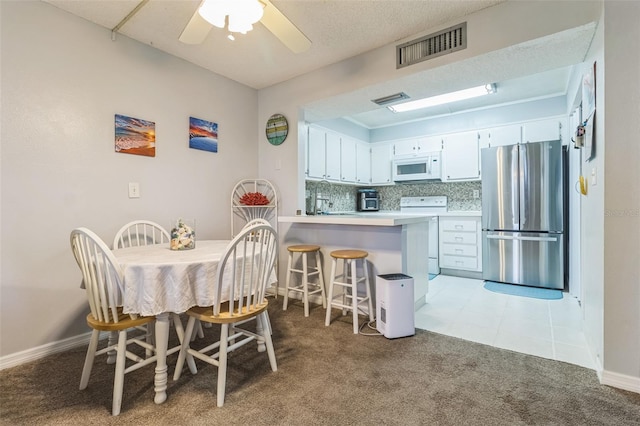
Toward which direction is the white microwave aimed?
toward the camera

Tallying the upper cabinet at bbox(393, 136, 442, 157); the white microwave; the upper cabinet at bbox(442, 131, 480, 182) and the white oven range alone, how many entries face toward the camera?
4

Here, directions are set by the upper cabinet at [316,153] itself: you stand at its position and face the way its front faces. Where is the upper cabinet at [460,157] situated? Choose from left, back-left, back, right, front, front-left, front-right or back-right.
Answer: front-left

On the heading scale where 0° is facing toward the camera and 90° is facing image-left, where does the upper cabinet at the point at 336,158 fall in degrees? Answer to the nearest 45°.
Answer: approximately 315°

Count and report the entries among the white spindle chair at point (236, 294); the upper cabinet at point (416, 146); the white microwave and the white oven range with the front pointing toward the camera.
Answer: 3

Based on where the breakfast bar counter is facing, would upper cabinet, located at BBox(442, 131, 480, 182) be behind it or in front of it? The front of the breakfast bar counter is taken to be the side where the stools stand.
behind

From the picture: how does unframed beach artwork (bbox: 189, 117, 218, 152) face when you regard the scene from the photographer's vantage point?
facing the viewer and to the right of the viewer

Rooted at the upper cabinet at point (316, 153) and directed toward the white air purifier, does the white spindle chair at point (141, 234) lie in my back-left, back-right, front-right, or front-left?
front-right

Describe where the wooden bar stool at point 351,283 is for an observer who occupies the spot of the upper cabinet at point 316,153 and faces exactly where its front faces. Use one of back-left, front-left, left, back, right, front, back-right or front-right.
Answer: front-right

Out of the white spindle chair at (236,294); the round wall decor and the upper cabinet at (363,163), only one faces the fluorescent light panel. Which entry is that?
the upper cabinet

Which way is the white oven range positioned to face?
toward the camera

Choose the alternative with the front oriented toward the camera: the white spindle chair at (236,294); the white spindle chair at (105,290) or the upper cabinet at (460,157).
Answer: the upper cabinet

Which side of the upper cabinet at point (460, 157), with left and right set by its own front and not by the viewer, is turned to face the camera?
front

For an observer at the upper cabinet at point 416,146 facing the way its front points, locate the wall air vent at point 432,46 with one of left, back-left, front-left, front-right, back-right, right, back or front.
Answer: front

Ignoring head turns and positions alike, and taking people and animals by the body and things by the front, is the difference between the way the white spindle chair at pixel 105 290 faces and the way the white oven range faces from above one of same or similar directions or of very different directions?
very different directions

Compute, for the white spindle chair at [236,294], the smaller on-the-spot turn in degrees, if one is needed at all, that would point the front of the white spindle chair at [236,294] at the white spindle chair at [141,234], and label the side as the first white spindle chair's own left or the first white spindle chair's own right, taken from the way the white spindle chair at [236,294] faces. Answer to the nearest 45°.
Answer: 0° — it already faces it

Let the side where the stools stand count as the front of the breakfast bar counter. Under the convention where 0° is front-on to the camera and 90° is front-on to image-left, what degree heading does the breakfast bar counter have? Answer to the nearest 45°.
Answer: approximately 45°

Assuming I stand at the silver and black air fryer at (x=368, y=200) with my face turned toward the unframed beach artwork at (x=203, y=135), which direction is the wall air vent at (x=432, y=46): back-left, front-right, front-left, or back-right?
front-left

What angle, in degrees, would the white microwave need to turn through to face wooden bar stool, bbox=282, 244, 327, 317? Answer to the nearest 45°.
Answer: approximately 45° to its right

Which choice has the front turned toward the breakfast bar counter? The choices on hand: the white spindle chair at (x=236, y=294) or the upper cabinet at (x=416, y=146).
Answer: the upper cabinet

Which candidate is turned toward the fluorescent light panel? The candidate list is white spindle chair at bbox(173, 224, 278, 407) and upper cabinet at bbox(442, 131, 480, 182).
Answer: the upper cabinet
